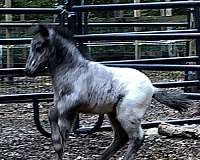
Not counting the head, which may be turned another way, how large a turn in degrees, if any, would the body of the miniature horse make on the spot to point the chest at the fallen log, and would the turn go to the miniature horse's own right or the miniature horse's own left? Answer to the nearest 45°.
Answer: approximately 135° to the miniature horse's own right

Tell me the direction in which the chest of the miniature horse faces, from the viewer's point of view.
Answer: to the viewer's left
